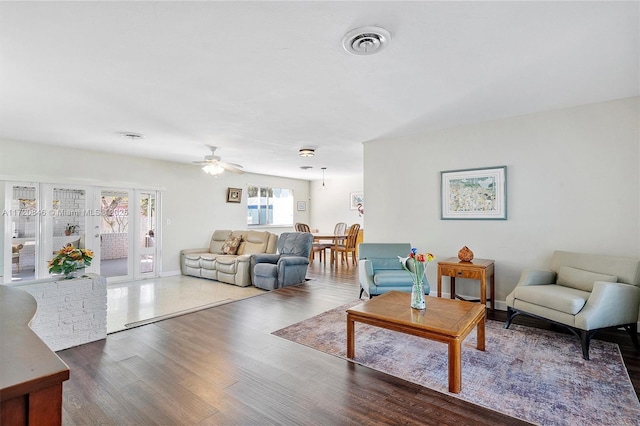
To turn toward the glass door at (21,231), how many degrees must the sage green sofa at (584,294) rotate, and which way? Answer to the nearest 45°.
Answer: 0° — it already faces it

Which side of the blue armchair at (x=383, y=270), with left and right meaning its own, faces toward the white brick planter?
right

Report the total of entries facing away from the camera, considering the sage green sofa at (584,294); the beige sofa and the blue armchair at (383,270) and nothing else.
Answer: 0

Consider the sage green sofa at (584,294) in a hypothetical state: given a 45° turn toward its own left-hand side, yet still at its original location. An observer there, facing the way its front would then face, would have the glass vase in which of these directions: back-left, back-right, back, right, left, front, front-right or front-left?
front-right

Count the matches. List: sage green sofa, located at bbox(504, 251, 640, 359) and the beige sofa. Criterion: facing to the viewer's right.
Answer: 0

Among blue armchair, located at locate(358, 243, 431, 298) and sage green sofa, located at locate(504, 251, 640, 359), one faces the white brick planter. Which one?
the sage green sofa

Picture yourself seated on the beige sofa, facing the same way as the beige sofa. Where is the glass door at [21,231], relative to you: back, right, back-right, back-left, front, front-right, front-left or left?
front-right

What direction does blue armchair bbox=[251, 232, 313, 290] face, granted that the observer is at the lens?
facing the viewer and to the left of the viewer

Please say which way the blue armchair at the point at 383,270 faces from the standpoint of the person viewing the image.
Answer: facing the viewer and to the right of the viewer

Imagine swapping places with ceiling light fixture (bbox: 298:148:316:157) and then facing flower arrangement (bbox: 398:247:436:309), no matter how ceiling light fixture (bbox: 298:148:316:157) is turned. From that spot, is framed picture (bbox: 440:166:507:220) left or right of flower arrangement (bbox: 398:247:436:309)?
left

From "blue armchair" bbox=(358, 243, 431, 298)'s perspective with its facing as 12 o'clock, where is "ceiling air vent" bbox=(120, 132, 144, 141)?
The ceiling air vent is roughly at 4 o'clock from the blue armchair.

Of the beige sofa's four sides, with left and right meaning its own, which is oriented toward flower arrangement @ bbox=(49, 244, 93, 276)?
front

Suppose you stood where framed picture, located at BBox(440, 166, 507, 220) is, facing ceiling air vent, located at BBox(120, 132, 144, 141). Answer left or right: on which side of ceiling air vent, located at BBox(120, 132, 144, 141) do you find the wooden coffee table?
left

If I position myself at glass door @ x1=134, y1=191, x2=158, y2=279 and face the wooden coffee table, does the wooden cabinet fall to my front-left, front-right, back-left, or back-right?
front-right

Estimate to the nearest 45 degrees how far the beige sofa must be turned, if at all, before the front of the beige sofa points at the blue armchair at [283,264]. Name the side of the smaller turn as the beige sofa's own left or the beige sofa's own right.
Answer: approximately 90° to the beige sofa's own left

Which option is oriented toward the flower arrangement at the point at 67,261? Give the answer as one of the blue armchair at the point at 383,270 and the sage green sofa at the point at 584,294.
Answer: the sage green sofa

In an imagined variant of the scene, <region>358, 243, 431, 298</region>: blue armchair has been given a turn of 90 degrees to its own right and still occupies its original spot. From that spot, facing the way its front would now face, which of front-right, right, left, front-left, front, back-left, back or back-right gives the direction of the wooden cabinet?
front-left

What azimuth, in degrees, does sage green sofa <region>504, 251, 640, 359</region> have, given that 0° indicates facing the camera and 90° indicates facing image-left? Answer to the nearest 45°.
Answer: approximately 45°

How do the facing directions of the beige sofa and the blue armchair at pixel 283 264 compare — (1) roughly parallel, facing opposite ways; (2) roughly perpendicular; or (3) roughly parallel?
roughly parallel
